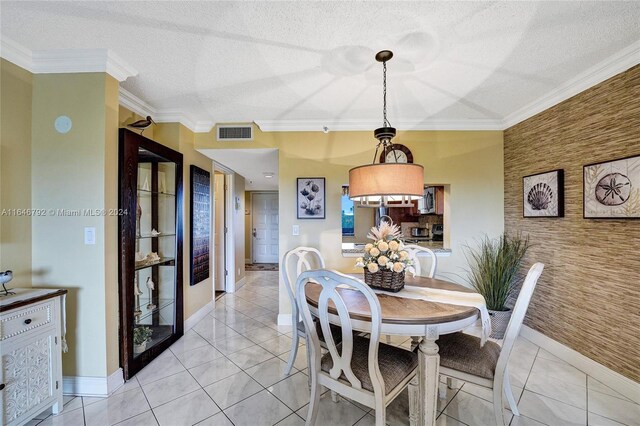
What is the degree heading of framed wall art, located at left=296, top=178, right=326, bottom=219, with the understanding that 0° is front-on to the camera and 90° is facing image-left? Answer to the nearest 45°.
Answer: approximately 0°

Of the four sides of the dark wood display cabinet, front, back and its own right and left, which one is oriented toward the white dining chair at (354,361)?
front

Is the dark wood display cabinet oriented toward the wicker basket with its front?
yes

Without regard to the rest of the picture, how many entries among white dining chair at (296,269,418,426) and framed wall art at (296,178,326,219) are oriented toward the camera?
1

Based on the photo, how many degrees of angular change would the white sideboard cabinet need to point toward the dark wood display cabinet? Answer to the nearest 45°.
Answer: approximately 90° to its left

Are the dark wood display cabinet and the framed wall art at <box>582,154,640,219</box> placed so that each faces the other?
yes

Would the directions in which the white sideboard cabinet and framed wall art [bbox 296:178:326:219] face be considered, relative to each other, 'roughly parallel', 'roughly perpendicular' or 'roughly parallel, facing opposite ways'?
roughly perpendicular

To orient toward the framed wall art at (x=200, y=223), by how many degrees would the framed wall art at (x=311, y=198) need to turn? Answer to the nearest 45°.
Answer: approximately 90° to its right

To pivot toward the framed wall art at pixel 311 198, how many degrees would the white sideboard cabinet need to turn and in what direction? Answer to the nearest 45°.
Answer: approximately 45° to its left

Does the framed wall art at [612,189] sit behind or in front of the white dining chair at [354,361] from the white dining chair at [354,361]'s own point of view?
in front

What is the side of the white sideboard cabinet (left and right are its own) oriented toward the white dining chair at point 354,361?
front

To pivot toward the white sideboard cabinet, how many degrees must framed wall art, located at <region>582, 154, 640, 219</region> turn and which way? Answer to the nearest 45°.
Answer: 0° — it already faces it
